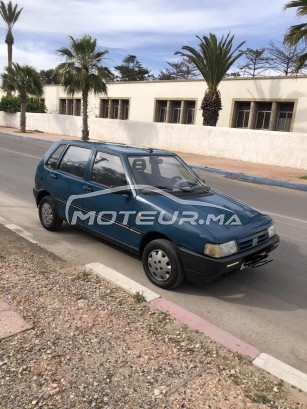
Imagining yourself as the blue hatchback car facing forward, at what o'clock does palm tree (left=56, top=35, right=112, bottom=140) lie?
The palm tree is roughly at 7 o'clock from the blue hatchback car.

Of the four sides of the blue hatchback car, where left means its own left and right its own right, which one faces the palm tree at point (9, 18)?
back

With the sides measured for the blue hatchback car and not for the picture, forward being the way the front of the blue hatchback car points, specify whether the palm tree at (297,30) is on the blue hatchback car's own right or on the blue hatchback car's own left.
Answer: on the blue hatchback car's own left

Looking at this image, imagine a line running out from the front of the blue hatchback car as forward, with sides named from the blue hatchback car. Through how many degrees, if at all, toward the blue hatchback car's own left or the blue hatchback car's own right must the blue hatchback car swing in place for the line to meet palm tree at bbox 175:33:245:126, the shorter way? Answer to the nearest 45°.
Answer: approximately 135° to the blue hatchback car's own left

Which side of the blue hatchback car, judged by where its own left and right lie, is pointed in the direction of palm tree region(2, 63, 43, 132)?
back

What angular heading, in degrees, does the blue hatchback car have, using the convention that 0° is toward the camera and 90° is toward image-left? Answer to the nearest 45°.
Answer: approximately 315°

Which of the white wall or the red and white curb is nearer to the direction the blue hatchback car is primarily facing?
the red and white curb

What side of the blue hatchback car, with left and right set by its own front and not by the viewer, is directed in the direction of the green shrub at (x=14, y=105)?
back

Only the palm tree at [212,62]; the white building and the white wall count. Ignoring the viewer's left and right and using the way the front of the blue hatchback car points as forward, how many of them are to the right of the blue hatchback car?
0

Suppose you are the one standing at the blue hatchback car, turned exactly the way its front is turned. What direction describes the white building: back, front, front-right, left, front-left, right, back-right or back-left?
back-left
